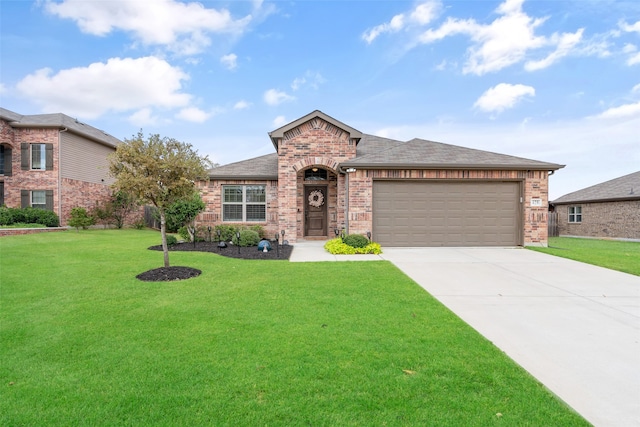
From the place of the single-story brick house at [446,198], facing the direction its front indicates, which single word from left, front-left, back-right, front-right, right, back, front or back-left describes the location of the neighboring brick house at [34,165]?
right

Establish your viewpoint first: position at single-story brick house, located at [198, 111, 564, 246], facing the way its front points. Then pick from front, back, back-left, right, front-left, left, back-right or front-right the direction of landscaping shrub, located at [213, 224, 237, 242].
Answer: right

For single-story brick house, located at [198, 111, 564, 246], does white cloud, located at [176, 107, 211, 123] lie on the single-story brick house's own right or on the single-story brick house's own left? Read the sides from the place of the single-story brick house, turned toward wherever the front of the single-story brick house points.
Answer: on the single-story brick house's own right

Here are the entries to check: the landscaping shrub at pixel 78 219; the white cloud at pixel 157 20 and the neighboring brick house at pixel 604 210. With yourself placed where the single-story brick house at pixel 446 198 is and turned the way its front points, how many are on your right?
2

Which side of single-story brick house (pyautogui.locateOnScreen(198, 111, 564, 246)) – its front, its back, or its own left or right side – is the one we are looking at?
front

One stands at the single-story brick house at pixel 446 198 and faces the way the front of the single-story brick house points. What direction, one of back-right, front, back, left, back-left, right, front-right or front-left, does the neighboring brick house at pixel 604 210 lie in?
back-left

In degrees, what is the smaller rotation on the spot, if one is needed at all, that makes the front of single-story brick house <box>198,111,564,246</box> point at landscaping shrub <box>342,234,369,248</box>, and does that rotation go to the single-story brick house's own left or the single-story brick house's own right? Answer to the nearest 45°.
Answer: approximately 45° to the single-story brick house's own right

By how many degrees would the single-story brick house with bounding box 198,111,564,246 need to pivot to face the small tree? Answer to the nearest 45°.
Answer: approximately 45° to its right

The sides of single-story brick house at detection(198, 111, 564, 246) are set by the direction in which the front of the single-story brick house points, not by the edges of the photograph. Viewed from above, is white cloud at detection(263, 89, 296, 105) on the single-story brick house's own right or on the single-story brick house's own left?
on the single-story brick house's own right

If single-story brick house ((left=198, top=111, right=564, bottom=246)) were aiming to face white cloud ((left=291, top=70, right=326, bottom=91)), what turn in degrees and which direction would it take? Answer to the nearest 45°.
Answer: approximately 135° to its right

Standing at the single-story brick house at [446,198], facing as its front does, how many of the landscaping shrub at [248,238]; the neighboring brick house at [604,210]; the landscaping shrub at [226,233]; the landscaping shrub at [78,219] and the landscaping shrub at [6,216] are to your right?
4

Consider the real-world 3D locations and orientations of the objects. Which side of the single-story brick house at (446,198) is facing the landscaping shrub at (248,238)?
front

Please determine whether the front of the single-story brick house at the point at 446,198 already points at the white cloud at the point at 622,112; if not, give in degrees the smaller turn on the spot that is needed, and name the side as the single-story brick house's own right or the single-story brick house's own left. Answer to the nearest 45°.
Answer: approximately 135° to the single-story brick house's own left

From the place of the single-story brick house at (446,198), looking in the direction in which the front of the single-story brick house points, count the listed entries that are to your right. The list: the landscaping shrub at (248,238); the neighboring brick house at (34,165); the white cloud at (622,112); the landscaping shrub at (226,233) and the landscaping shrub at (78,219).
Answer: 4

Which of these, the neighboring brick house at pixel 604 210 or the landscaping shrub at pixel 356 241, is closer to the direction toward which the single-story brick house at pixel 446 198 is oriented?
the landscaping shrub
